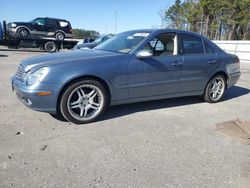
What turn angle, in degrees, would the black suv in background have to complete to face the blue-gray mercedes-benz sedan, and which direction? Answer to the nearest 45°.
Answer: approximately 90° to its left

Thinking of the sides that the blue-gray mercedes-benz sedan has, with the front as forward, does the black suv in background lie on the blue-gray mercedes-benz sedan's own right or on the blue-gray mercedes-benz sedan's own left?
on the blue-gray mercedes-benz sedan's own right

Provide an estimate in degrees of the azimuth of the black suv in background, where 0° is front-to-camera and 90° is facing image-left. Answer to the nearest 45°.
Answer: approximately 90°

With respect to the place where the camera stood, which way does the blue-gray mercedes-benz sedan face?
facing the viewer and to the left of the viewer

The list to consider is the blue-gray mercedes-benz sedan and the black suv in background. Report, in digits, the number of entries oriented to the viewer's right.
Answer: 0
